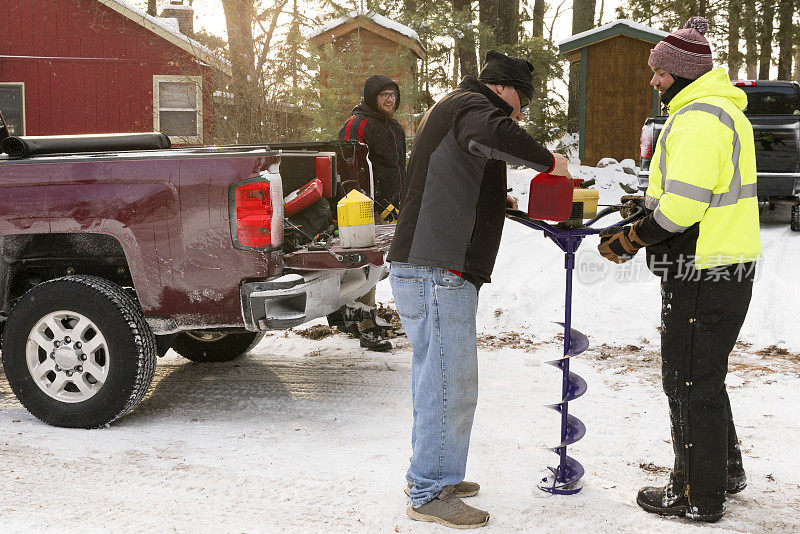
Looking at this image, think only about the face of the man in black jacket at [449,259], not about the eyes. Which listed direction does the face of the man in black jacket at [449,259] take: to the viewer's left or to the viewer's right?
to the viewer's right

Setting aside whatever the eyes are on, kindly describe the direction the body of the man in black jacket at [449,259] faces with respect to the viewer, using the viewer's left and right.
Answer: facing to the right of the viewer

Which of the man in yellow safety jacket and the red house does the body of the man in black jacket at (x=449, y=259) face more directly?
the man in yellow safety jacket

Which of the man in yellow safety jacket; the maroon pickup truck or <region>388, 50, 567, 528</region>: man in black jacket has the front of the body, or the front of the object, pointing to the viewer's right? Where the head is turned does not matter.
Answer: the man in black jacket

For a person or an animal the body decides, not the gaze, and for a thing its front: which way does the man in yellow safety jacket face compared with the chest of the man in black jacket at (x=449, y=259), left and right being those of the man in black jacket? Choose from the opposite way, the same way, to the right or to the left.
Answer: the opposite way

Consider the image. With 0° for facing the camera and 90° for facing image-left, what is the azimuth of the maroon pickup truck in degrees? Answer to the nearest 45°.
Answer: approximately 135°

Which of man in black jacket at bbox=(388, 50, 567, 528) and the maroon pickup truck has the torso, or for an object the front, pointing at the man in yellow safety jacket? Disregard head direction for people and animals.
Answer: the man in black jacket

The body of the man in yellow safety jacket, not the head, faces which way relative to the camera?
to the viewer's left

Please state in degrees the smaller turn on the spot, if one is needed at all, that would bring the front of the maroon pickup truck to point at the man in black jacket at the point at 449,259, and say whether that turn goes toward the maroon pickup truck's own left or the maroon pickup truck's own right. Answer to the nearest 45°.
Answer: approximately 180°

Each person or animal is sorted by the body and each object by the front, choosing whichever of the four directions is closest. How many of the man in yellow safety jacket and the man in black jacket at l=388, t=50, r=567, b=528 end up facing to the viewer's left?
1

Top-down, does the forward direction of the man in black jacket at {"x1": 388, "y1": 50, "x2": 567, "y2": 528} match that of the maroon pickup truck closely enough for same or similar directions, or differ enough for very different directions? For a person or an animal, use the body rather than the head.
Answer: very different directions

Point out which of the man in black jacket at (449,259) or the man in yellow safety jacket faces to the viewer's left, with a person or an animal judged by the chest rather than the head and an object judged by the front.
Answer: the man in yellow safety jacket

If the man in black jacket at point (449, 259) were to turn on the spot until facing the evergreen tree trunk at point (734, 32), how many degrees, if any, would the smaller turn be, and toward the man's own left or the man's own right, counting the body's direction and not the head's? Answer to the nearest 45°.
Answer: approximately 90° to the man's own left
